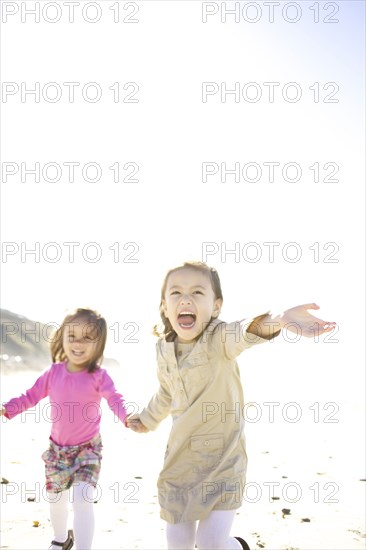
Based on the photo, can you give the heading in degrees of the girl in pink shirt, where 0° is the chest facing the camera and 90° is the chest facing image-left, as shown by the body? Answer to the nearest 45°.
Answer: approximately 0°
